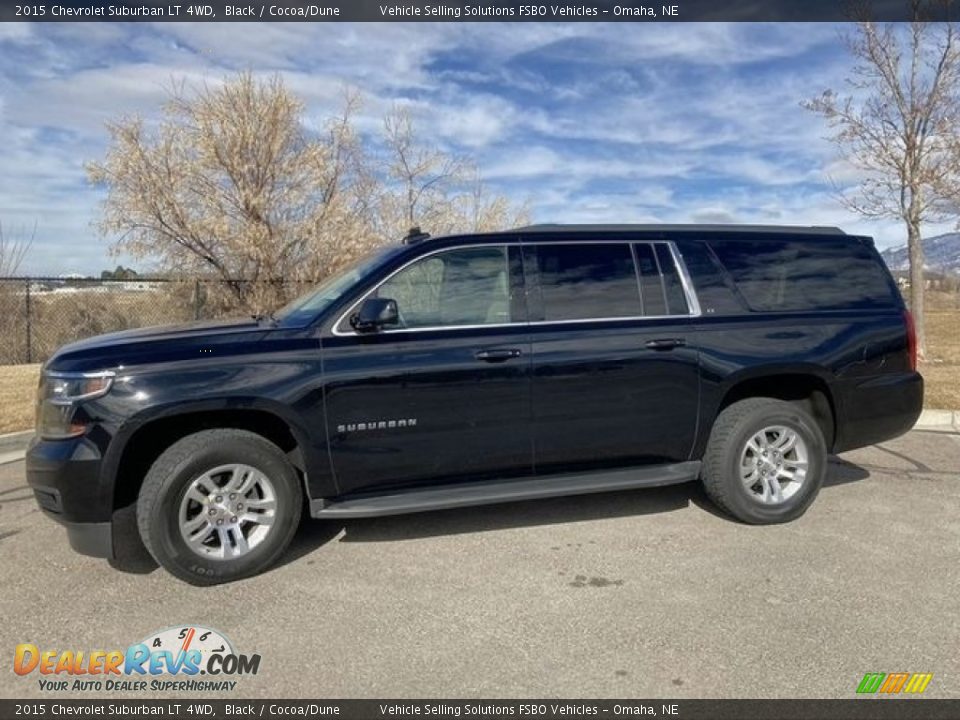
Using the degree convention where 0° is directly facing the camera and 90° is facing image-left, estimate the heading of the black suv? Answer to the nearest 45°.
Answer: approximately 90°

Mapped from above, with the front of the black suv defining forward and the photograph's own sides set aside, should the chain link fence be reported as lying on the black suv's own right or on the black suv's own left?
on the black suv's own right

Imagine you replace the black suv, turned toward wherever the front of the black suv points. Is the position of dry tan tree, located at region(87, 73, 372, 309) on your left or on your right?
on your right
